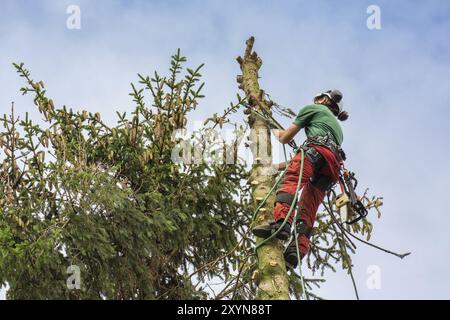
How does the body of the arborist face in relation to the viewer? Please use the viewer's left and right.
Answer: facing away from the viewer and to the left of the viewer
